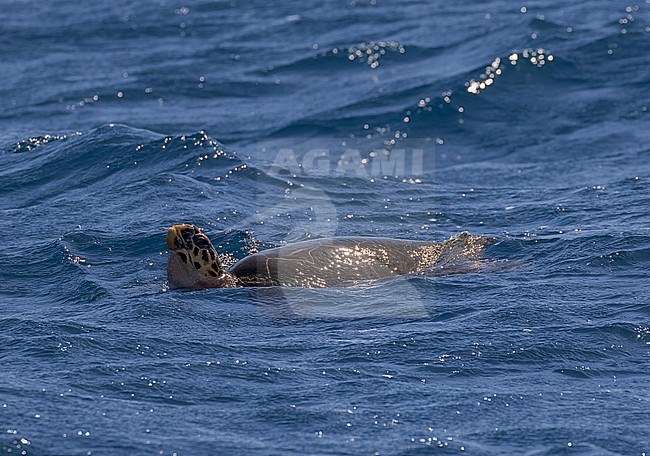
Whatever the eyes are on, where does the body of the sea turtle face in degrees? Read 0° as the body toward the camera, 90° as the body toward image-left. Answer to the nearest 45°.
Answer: approximately 90°
